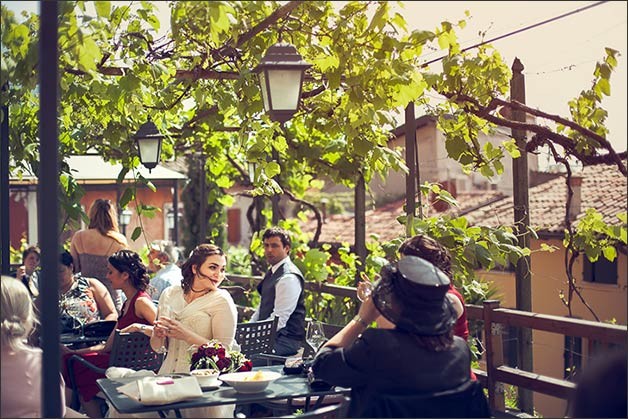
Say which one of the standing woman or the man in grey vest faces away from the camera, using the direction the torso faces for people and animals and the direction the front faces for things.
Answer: the standing woman

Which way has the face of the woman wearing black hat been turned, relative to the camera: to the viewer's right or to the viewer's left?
to the viewer's left

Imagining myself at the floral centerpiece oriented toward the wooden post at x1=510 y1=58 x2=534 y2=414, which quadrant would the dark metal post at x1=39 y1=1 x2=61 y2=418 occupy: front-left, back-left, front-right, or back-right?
back-right

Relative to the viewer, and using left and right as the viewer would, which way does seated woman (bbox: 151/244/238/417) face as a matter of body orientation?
facing the viewer and to the left of the viewer

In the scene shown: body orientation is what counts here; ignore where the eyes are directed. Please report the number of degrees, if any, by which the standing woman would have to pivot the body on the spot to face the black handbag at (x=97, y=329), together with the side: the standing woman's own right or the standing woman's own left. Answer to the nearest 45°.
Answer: approximately 180°

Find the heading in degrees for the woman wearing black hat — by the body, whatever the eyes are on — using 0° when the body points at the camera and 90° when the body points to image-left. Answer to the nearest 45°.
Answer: approximately 135°

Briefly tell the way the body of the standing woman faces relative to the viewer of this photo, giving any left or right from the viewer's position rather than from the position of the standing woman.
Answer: facing away from the viewer

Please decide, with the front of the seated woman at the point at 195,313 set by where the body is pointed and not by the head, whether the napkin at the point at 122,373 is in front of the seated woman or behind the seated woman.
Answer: in front

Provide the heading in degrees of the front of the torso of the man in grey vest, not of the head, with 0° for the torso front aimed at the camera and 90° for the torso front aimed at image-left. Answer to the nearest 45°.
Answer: approximately 45°

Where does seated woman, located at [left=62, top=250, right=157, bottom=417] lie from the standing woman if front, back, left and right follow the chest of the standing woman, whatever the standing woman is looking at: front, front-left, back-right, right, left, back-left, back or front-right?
back

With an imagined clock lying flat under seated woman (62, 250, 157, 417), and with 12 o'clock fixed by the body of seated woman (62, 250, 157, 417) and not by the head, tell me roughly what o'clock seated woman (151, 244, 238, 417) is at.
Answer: seated woman (151, 244, 238, 417) is roughly at 8 o'clock from seated woman (62, 250, 157, 417).

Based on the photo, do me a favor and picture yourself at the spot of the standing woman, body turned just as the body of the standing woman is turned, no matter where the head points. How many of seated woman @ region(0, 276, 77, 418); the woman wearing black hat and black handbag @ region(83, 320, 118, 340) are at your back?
3

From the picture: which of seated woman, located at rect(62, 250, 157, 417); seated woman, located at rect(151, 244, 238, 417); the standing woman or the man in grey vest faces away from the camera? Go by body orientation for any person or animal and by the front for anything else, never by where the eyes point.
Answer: the standing woman

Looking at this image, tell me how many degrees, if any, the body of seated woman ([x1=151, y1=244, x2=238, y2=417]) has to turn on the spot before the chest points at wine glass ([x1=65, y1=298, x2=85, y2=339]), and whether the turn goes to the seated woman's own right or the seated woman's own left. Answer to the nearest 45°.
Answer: approximately 90° to the seated woman's own right

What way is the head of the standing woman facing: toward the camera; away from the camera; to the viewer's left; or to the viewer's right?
away from the camera
